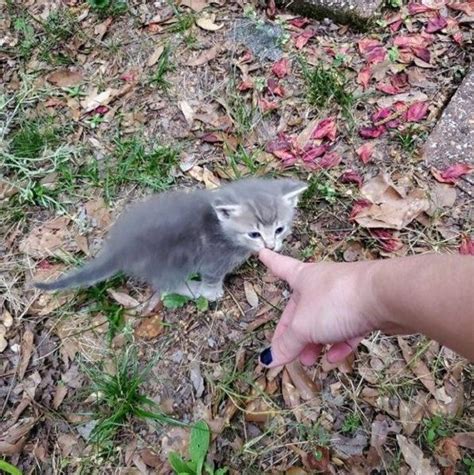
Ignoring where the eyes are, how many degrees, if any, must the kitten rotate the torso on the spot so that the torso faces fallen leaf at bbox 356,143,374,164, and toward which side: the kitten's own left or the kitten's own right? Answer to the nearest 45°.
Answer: approximately 45° to the kitten's own left

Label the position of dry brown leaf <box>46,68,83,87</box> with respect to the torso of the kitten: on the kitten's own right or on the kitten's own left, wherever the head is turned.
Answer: on the kitten's own left

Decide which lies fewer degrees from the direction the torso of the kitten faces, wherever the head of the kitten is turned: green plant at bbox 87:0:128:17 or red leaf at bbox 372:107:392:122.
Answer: the red leaf

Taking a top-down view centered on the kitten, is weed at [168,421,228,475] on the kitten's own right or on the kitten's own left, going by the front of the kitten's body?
on the kitten's own right

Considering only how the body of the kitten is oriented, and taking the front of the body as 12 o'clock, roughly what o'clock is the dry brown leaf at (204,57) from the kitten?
The dry brown leaf is roughly at 9 o'clock from the kitten.

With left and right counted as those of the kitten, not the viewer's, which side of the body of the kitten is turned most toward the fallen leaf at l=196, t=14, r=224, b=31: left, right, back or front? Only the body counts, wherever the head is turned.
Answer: left

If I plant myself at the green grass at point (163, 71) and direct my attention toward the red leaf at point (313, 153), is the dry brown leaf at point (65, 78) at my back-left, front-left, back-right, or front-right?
back-right

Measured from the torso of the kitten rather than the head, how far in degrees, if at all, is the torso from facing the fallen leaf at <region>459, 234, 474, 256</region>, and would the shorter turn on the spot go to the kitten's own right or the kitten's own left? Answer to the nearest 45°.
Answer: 0° — it already faces it

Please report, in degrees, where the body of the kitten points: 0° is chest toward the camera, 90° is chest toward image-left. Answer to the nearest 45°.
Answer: approximately 270°

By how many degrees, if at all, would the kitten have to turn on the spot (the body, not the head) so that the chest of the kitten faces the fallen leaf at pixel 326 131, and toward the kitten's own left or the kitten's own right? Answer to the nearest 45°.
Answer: approximately 45° to the kitten's own left

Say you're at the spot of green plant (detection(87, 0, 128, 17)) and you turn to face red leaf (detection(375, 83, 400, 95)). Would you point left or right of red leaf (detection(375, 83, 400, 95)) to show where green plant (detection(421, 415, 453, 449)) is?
right

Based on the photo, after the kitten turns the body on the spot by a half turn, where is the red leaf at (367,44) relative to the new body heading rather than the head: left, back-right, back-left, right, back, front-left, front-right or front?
back-right
